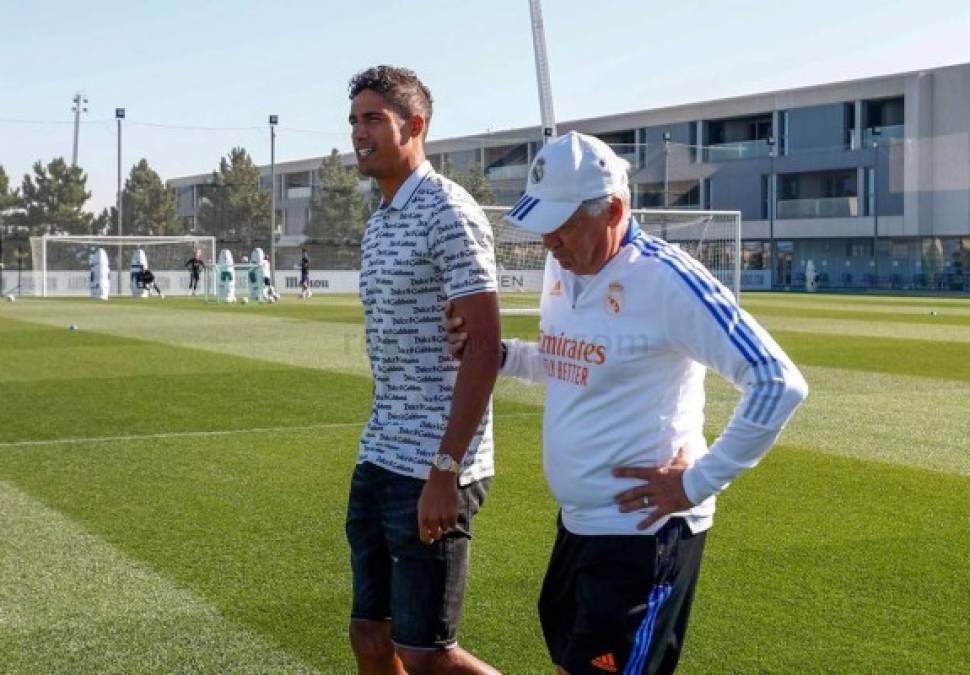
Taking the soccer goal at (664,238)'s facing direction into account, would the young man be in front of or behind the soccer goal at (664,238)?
in front

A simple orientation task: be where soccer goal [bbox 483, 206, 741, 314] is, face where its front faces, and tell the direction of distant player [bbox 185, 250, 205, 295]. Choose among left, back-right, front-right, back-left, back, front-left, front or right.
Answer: back-right

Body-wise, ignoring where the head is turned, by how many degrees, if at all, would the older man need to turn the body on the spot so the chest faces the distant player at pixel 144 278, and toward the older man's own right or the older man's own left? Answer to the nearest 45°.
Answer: approximately 135° to the older man's own right

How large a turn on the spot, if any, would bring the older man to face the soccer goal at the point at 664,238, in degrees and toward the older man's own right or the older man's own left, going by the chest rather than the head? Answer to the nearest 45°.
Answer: approximately 135° to the older man's own right

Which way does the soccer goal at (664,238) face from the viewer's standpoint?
toward the camera

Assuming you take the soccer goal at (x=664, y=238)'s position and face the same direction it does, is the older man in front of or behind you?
in front

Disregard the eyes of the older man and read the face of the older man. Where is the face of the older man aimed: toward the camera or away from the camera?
toward the camera

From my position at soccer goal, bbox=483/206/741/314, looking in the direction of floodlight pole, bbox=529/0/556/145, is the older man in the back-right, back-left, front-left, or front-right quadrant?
back-left

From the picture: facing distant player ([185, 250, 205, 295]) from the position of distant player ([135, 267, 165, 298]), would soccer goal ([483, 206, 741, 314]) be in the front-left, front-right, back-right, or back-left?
front-right

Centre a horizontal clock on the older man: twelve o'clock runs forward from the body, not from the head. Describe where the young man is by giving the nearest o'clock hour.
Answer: The young man is roughly at 3 o'clock from the older man.

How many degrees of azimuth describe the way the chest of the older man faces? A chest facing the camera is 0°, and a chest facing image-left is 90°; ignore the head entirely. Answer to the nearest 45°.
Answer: approximately 45°

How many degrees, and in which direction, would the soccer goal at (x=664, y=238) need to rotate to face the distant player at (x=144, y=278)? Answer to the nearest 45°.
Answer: approximately 135° to its right

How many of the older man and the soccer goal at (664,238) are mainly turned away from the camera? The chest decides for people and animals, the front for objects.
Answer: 0
